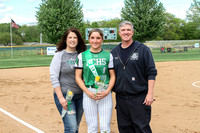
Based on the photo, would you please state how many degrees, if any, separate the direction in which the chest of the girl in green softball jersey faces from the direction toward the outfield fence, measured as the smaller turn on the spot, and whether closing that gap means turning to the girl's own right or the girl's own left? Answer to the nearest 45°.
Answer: approximately 180°

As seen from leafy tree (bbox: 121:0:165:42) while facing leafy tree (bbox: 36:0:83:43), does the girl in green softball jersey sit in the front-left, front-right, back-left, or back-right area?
front-left

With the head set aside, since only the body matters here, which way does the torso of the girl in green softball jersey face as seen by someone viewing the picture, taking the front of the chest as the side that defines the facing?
toward the camera

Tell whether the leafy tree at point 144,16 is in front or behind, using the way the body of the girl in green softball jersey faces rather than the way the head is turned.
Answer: behind

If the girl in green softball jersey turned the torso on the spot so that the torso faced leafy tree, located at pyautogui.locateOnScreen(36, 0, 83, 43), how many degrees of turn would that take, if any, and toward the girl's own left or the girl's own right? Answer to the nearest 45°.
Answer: approximately 180°
